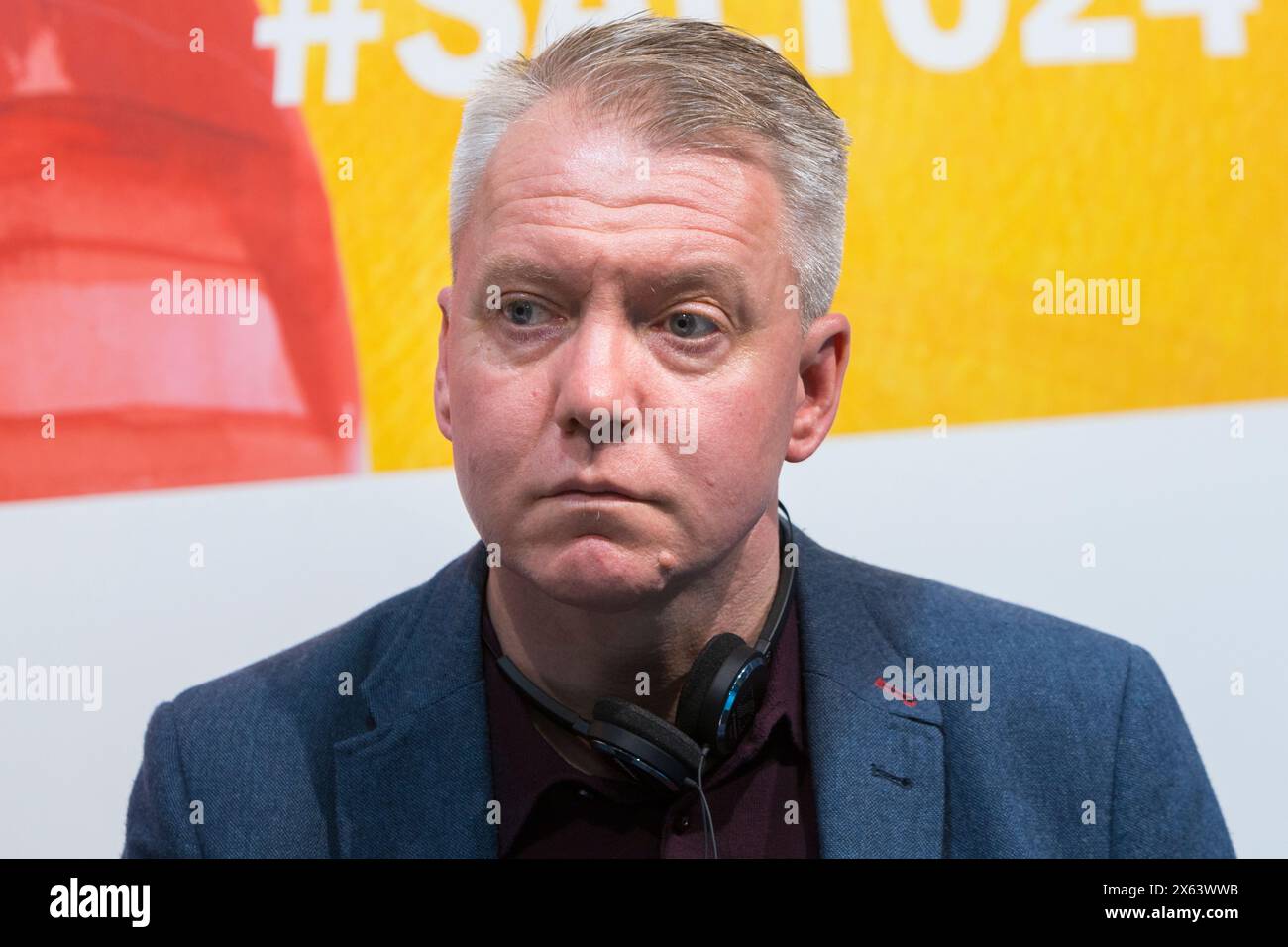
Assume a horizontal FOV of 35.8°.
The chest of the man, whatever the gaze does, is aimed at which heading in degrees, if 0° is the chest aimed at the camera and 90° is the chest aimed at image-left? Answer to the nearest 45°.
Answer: approximately 0°

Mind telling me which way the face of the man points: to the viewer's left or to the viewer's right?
to the viewer's left
